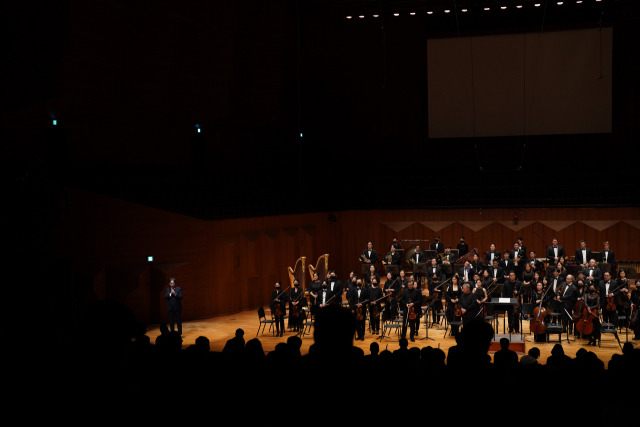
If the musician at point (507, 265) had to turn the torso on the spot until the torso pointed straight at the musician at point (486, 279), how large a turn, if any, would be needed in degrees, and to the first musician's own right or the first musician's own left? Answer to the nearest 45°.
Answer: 0° — they already face them

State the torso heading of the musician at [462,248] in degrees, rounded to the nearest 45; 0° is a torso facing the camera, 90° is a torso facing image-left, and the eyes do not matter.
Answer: approximately 0°

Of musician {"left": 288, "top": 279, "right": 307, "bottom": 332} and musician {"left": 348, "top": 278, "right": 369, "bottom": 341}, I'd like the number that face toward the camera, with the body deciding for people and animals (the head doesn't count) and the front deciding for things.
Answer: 2

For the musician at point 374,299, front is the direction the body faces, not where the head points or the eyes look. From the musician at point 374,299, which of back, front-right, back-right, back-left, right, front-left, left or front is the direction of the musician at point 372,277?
back

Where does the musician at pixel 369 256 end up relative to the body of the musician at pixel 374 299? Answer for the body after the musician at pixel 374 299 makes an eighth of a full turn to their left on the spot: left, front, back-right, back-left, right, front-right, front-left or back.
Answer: back-left
